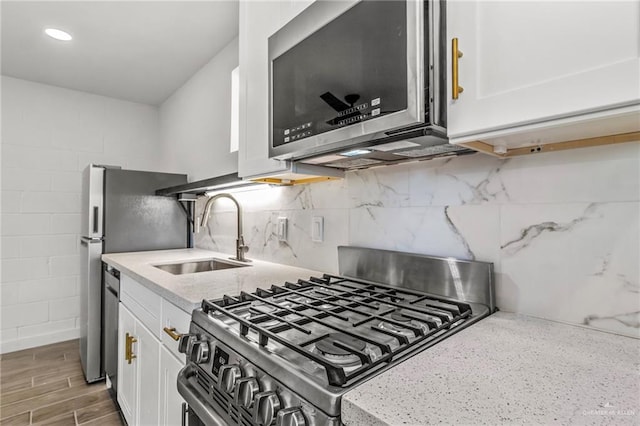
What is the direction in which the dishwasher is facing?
to the viewer's left

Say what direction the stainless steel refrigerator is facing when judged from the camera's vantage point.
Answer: facing to the left of the viewer

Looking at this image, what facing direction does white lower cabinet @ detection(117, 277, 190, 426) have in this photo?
to the viewer's left
